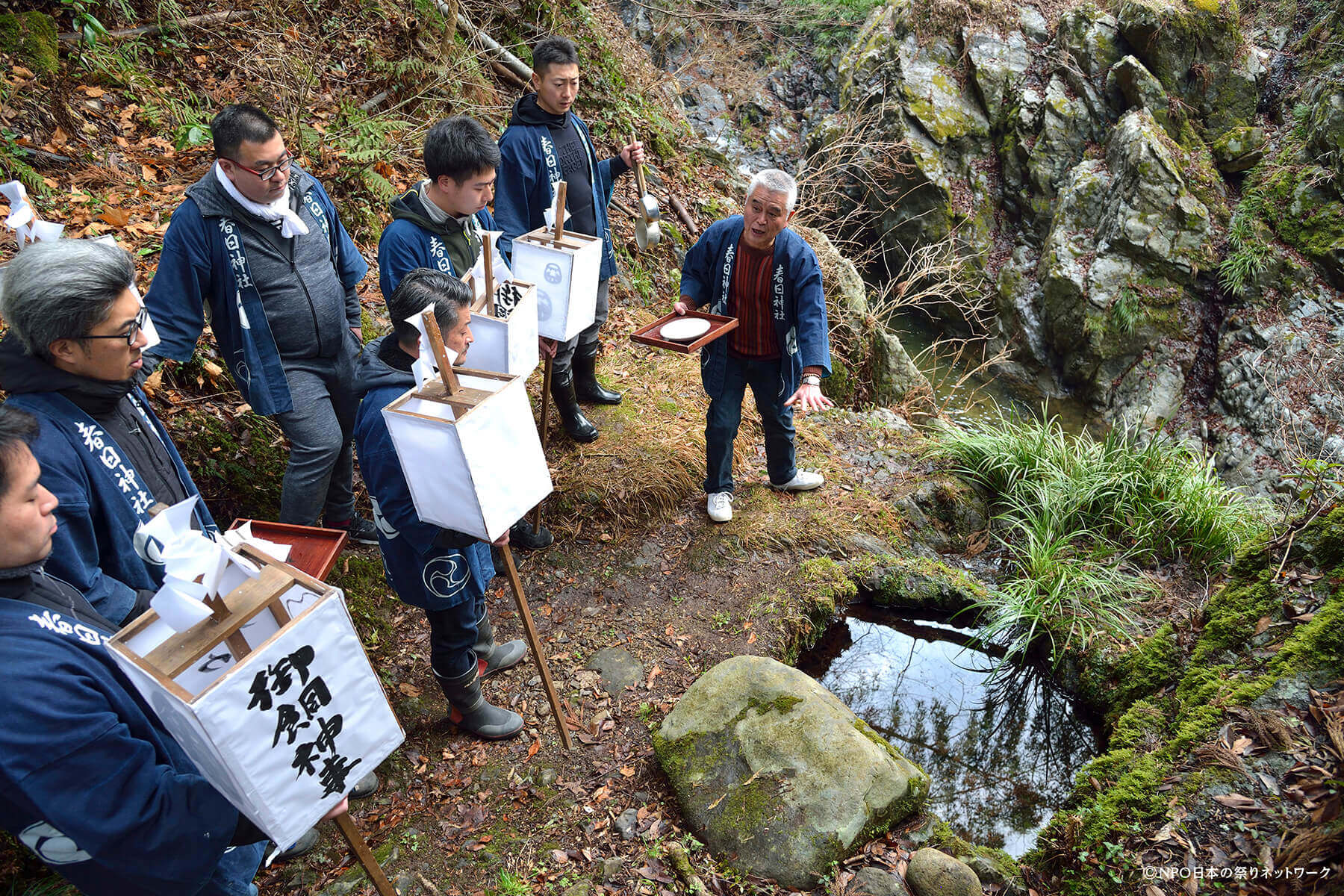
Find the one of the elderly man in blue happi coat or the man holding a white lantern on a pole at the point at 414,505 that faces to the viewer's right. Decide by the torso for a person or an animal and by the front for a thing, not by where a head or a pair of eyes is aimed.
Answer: the man holding a white lantern on a pole

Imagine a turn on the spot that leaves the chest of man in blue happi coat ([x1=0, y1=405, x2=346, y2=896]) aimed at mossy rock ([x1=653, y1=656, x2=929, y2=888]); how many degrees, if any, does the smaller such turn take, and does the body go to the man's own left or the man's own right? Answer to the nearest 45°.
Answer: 0° — they already face it

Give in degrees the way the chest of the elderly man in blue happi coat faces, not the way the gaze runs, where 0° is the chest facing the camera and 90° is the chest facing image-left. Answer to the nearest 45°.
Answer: approximately 0°

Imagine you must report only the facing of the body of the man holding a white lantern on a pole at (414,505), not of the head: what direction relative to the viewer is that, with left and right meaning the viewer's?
facing to the right of the viewer

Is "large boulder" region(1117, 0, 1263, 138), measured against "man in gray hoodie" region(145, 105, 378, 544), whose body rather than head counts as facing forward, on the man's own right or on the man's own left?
on the man's own left

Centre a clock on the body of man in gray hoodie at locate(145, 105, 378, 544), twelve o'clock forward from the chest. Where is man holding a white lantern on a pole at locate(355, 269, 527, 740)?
The man holding a white lantern on a pole is roughly at 1 o'clock from the man in gray hoodie.

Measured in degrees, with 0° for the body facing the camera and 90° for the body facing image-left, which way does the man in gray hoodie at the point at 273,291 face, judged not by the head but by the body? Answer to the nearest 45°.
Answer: approximately 315°

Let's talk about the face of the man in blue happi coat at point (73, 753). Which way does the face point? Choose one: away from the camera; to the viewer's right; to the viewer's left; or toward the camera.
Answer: to the viewer's right
